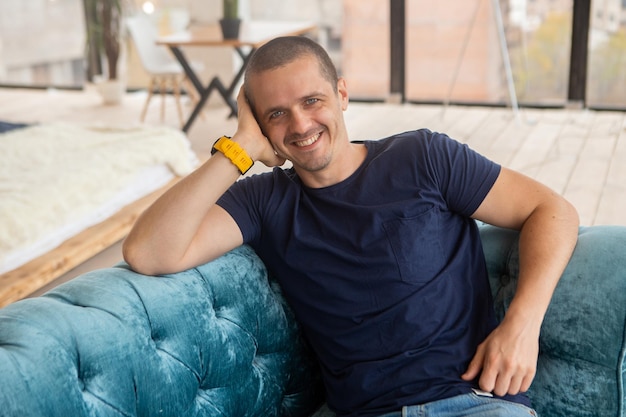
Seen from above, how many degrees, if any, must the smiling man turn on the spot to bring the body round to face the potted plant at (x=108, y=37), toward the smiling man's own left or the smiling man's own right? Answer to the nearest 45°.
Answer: approximately 180°

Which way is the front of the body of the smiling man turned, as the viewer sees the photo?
toward the camera

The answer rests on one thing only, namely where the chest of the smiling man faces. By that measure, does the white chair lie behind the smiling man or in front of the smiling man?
behind

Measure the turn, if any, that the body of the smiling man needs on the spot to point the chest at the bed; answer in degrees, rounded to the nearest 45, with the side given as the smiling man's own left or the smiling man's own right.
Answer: approximately 135° to the smiling man's own right

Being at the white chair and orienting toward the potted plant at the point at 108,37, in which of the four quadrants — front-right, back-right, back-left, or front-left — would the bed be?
back-left

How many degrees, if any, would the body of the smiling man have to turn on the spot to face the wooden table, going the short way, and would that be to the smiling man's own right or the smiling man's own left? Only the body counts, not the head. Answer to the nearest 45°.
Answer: approximately 180°

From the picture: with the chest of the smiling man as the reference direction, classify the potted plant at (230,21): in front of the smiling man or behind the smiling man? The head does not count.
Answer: behind

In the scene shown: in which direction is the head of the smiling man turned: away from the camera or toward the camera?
toward the camera
